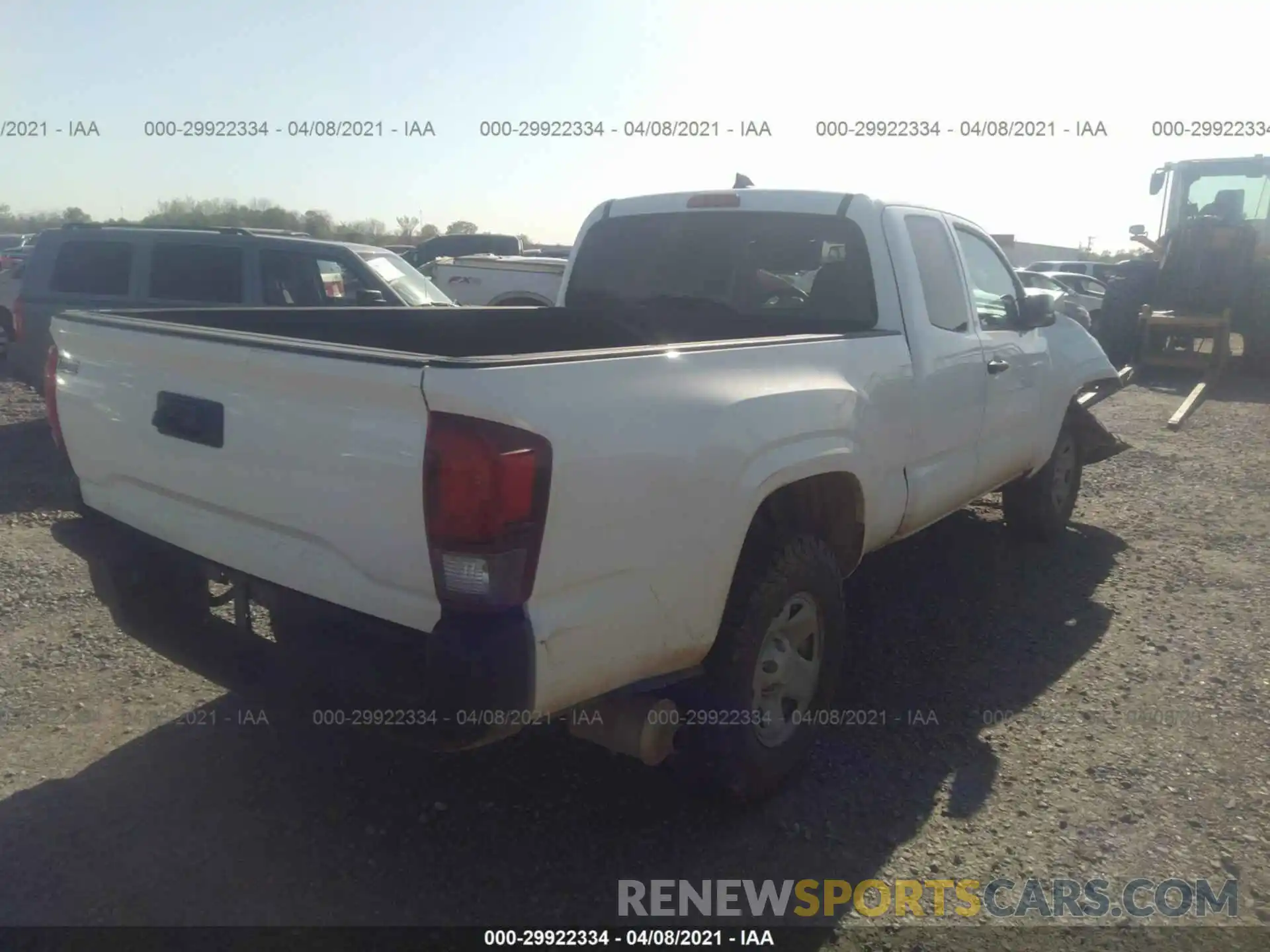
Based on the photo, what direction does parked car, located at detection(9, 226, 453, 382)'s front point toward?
to the viewer's right

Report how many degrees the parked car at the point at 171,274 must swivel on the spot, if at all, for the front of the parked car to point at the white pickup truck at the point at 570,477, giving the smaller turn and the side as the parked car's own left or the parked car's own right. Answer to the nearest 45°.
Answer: approximately 90° to the parked car's own right

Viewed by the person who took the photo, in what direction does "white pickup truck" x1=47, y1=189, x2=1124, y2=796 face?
facing away from the viewer and to the right of the viewer

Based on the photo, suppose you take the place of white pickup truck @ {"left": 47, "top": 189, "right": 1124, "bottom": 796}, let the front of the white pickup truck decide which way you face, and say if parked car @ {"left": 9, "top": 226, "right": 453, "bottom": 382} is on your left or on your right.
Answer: on your left

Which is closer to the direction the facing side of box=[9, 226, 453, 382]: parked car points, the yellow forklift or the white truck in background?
the yellow forklift

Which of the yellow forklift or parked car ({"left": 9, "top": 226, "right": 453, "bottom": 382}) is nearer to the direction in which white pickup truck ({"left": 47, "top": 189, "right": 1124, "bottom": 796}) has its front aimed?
the yellow forklift

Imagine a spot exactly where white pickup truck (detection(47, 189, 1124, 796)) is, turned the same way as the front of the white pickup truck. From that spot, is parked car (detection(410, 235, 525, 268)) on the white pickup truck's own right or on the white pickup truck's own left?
on the white pickup truck's own left
